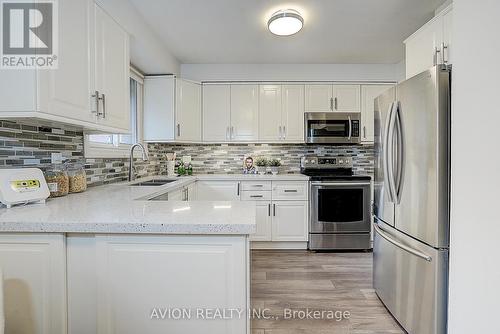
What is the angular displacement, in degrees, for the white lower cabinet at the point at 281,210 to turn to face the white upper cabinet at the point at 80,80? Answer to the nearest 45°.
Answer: approximately 45° to its right

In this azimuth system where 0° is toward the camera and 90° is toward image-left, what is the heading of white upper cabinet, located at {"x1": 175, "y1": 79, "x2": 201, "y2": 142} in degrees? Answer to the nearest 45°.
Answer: approximately 315°

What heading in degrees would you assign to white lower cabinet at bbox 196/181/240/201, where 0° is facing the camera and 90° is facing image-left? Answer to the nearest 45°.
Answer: approximately 0°

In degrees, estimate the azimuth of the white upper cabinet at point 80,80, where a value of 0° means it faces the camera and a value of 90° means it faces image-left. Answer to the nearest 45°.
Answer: approximately 315°

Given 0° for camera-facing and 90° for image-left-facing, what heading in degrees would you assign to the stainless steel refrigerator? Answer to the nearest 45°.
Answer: approximately 45°

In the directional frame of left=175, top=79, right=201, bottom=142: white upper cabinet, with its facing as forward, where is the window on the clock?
The window is roughly at 3 o'clock from the white upper cabinet.
